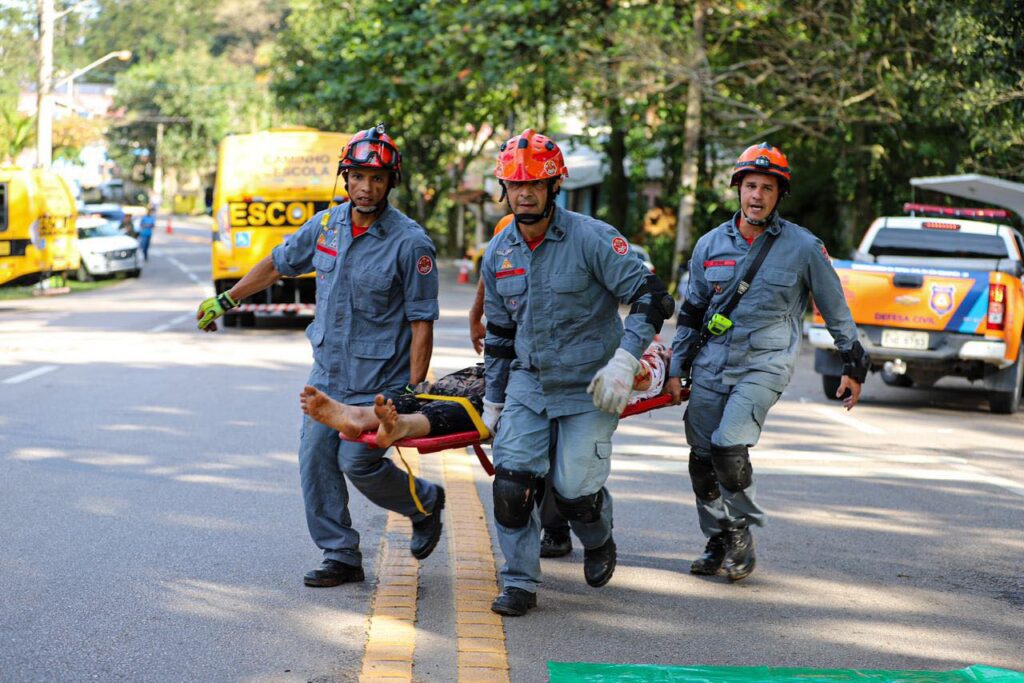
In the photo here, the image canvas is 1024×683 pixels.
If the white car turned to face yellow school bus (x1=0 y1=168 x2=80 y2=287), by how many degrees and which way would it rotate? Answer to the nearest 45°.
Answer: approximately 45° to its right

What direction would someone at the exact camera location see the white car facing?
facing the viewer and to the right of the viewer
